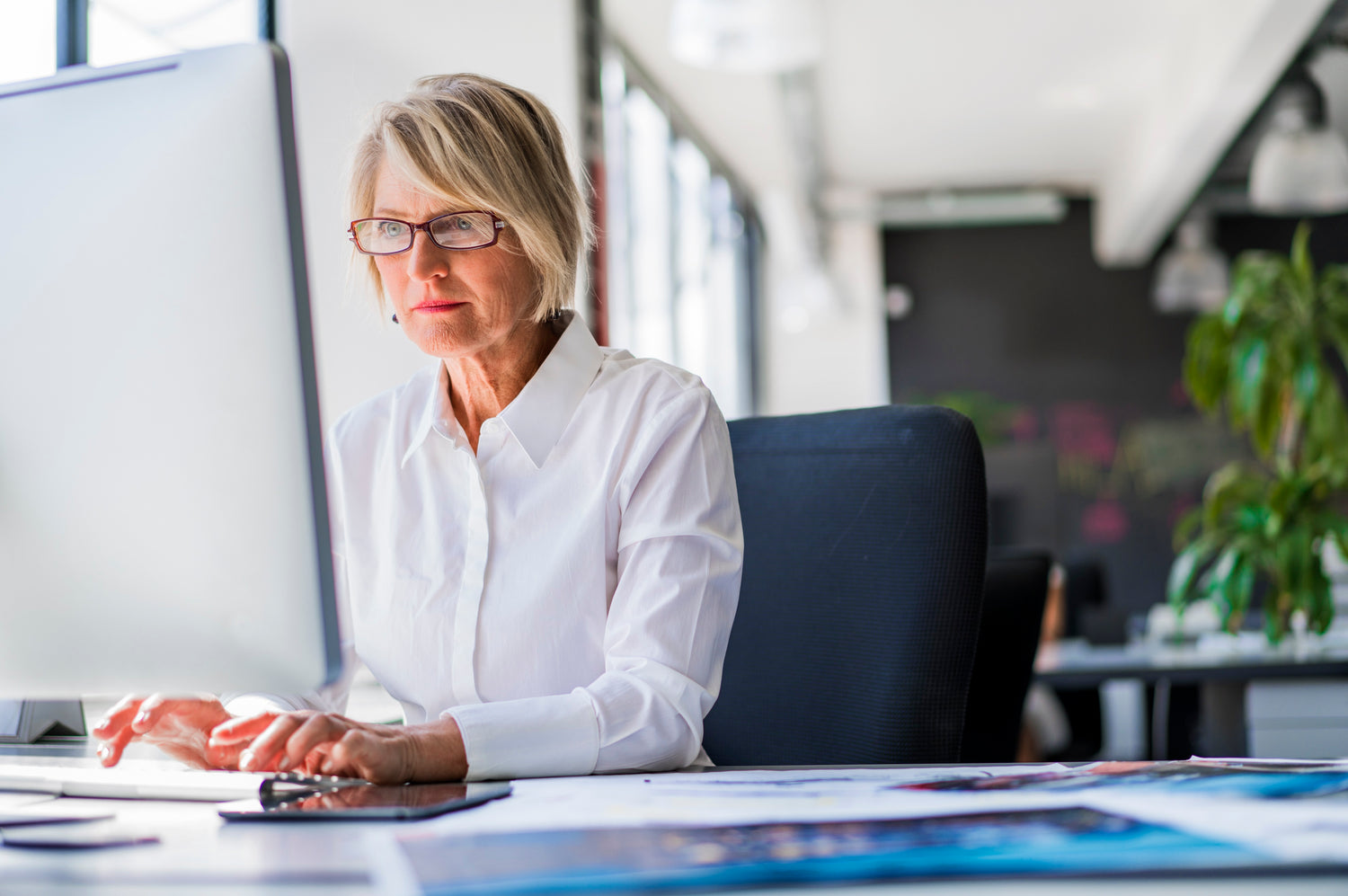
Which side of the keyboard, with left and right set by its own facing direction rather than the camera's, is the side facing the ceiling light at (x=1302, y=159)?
front

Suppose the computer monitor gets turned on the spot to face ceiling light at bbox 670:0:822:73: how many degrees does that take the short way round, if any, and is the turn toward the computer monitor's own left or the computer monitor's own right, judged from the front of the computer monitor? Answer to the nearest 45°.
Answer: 0° — it already faces it

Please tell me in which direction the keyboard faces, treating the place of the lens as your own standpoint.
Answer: facing away from the viewer and to the right of the viewer

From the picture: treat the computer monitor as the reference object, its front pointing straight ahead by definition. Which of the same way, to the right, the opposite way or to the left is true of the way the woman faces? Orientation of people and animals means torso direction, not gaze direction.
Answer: the opposite way

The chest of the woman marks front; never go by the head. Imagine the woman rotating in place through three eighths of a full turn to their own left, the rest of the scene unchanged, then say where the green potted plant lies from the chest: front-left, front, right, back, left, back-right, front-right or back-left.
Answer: front-left

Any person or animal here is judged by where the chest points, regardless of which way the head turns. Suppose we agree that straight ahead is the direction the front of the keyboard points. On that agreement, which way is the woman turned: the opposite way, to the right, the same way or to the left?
the opposite way

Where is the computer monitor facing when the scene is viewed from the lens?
facing away from the viewer and to the right of the viewer

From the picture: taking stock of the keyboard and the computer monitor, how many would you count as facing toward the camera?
0

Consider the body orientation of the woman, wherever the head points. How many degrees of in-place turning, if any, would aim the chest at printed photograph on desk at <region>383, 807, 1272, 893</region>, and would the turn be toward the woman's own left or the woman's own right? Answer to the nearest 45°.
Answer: approximately 45° to the woman's own left

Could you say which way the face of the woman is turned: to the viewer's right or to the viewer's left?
to the viewer's left

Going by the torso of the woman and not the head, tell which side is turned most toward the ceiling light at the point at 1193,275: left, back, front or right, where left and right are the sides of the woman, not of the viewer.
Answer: back

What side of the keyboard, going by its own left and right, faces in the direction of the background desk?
front

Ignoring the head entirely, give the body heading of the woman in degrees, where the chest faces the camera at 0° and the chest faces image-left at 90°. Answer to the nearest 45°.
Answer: approximately 45°
